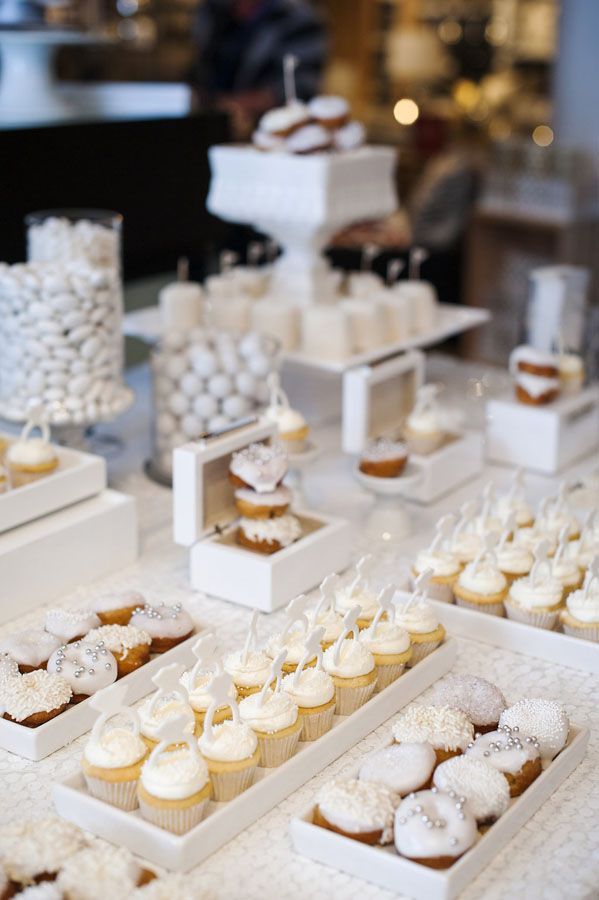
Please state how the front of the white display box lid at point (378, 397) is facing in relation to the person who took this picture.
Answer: facing the viewer and to the right of the viewer

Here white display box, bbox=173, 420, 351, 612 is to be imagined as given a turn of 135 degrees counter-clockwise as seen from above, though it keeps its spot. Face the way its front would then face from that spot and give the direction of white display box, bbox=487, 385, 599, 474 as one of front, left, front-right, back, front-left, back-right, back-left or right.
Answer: front-right

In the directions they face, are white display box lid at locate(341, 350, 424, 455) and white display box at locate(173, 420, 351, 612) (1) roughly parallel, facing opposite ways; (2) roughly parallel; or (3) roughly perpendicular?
roughly parallel

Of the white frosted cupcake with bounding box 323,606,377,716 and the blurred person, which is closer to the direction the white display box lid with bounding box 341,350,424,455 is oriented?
the white frosted cupcake

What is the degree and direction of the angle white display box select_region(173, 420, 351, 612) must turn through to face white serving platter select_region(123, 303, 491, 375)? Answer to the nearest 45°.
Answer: approximately 135° to its left

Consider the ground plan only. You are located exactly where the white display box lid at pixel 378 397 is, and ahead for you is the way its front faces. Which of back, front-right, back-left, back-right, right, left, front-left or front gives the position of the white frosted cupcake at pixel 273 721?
front-right

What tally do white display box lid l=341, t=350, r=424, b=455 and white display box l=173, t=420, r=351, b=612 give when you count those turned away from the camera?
0

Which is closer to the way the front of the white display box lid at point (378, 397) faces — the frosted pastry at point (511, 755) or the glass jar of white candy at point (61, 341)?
the frosted pastry

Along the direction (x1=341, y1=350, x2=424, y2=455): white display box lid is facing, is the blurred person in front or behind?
behind

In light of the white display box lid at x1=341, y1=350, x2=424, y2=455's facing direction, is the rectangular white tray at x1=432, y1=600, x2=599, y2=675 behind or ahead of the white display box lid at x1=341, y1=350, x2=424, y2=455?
ahead
